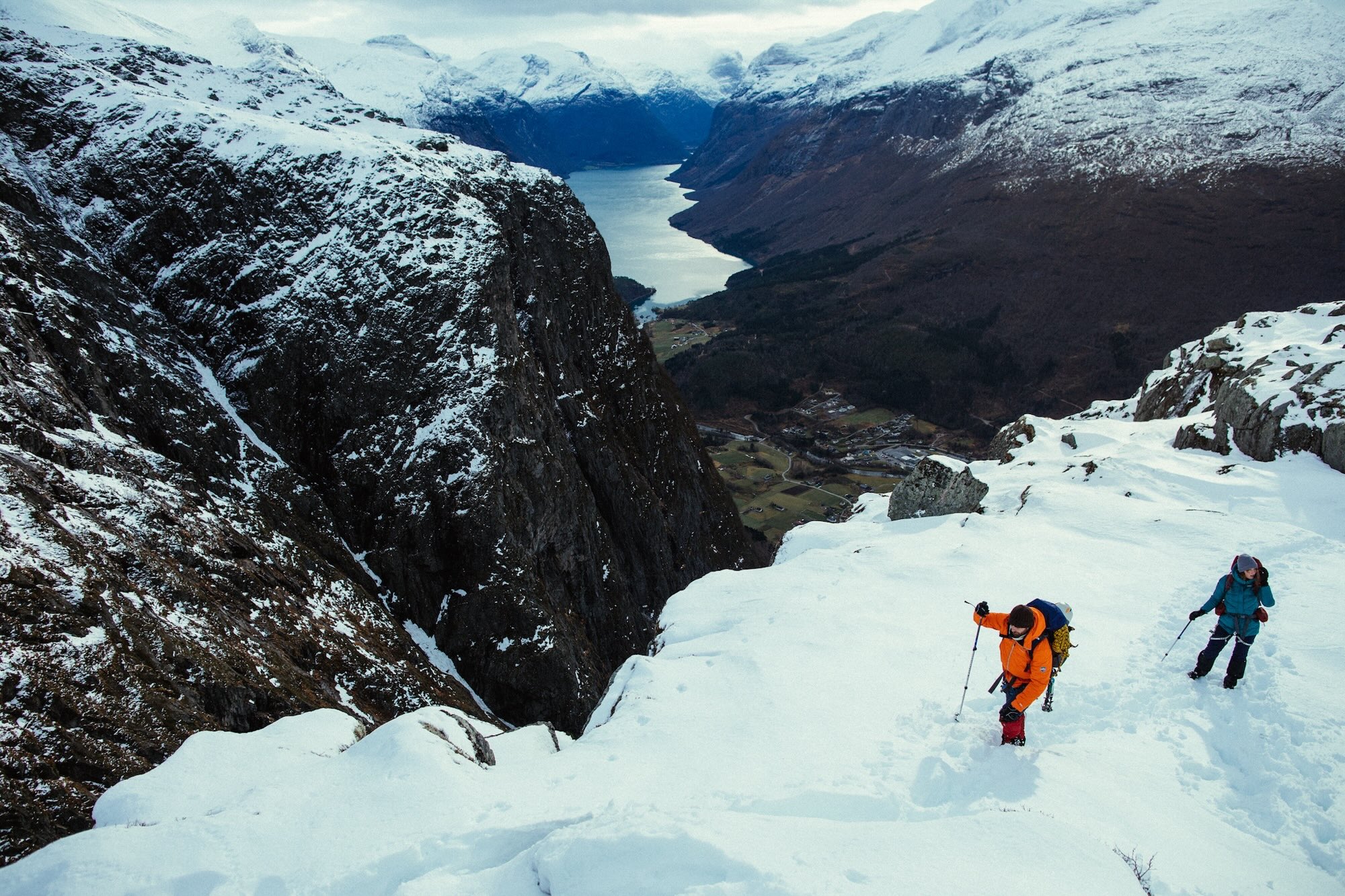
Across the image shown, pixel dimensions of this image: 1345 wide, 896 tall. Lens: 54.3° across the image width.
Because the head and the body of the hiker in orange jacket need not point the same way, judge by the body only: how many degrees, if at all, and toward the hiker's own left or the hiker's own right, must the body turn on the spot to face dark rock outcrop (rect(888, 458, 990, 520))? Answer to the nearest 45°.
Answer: approximately 135° to the hiker's own right

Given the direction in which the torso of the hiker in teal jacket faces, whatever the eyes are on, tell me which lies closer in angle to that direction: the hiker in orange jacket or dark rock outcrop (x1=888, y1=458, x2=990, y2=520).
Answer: the hiker in orange jacket

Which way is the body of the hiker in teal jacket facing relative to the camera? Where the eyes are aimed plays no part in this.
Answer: toward the camera

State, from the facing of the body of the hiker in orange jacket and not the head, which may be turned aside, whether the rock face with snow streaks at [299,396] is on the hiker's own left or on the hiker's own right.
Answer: on the hiker's own right

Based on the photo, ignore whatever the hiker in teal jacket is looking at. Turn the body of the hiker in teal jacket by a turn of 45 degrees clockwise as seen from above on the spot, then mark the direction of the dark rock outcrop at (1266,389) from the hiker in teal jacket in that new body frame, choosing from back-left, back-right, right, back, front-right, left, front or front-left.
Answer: back-right

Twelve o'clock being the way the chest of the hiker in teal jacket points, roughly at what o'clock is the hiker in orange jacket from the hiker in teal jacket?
The hiker in orange jacket is roughly at 1 o'clock from the hiker in teal jacket.

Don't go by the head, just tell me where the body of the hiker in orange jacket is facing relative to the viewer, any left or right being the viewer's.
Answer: facing the viewer and to the left of the viewer

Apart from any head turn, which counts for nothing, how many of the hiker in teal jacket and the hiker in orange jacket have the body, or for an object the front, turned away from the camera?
0

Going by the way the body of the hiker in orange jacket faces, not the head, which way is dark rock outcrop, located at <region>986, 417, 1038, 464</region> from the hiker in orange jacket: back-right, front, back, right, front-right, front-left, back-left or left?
back-right
